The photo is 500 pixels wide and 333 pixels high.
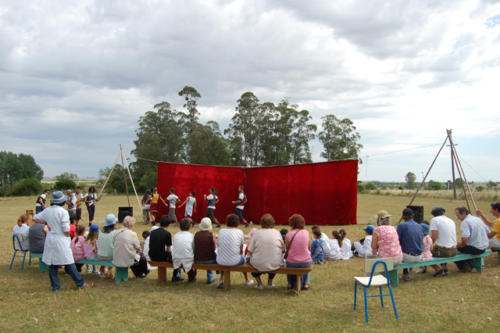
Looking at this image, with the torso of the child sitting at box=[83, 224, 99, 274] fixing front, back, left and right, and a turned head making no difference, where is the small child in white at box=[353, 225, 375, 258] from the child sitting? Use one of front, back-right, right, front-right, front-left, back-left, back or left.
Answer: front-right

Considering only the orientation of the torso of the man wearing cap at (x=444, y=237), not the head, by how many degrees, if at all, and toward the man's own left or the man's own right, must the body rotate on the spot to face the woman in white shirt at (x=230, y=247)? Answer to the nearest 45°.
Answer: approximately 90° to the man's own left

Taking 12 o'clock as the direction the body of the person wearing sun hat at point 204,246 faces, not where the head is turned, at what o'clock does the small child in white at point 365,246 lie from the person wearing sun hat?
The small child in white is roughly at 2 o'clock from the person wearing sun hat.

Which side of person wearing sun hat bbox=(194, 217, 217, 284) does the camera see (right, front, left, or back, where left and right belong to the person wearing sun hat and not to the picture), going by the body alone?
back

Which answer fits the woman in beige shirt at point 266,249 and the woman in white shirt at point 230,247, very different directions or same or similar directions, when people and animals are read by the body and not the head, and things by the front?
same or similar directions

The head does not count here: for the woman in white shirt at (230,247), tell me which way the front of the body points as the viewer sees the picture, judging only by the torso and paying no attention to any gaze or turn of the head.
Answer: away from the camera

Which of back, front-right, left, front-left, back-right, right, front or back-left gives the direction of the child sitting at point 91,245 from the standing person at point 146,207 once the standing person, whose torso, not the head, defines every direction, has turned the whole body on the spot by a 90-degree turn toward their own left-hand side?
back

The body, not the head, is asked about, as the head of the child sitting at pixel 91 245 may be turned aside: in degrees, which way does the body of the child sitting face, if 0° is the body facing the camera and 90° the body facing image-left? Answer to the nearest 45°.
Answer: approximately 225°

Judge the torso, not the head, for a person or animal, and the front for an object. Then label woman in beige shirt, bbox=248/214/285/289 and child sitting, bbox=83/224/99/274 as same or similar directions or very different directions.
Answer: same or similar directions
